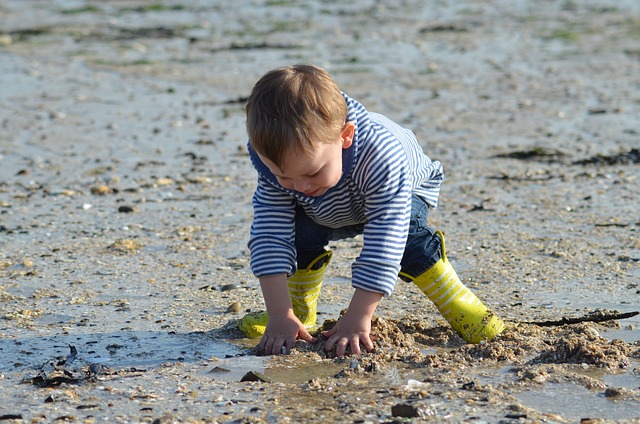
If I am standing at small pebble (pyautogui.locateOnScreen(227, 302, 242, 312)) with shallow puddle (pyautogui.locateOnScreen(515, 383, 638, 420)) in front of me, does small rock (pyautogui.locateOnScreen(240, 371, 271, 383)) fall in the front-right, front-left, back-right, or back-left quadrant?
front-right

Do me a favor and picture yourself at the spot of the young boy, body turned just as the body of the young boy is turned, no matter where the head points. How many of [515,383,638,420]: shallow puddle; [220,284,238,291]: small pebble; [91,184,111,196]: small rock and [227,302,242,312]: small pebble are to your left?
1

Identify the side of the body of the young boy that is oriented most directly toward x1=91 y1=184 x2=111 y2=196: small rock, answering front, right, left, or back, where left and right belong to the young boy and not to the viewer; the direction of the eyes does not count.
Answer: right

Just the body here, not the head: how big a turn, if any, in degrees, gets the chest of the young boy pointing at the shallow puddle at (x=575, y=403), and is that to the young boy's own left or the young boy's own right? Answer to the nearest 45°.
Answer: approximately 90° to the young boy's own left

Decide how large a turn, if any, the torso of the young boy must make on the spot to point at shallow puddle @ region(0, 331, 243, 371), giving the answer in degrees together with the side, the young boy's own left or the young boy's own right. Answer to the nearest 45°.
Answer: approximately 45° to the young boy's own right

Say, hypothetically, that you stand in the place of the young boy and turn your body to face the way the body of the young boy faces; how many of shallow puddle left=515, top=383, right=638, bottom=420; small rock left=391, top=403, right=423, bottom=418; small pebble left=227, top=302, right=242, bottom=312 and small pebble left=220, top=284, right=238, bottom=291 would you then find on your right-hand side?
2

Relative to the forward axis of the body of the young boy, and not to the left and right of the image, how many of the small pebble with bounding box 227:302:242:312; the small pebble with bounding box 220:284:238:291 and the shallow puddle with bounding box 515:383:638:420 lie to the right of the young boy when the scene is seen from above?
2

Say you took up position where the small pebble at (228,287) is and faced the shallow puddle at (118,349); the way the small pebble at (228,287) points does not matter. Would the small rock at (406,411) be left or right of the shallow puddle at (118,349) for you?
left

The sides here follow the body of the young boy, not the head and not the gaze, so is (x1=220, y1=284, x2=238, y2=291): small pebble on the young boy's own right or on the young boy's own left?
on the young boy's own right

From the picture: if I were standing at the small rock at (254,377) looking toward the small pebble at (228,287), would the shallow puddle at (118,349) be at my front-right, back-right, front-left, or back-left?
front-left

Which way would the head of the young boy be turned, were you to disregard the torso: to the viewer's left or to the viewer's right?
to the viewer's left

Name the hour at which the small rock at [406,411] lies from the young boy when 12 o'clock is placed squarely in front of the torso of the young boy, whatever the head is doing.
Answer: The small rock is roughly at 10 o'clock from the young boy.

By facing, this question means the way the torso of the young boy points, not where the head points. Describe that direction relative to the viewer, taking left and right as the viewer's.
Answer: facing the viewer and to the left of the viewer

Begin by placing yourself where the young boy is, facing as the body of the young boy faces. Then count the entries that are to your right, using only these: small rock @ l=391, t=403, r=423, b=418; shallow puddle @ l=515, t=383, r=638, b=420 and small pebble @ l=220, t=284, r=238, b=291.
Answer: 1

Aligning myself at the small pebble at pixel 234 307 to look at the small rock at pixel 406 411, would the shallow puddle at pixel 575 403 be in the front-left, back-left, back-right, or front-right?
front-left

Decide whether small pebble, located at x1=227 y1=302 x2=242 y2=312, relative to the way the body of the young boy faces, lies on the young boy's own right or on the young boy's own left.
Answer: on the young boy's own right
